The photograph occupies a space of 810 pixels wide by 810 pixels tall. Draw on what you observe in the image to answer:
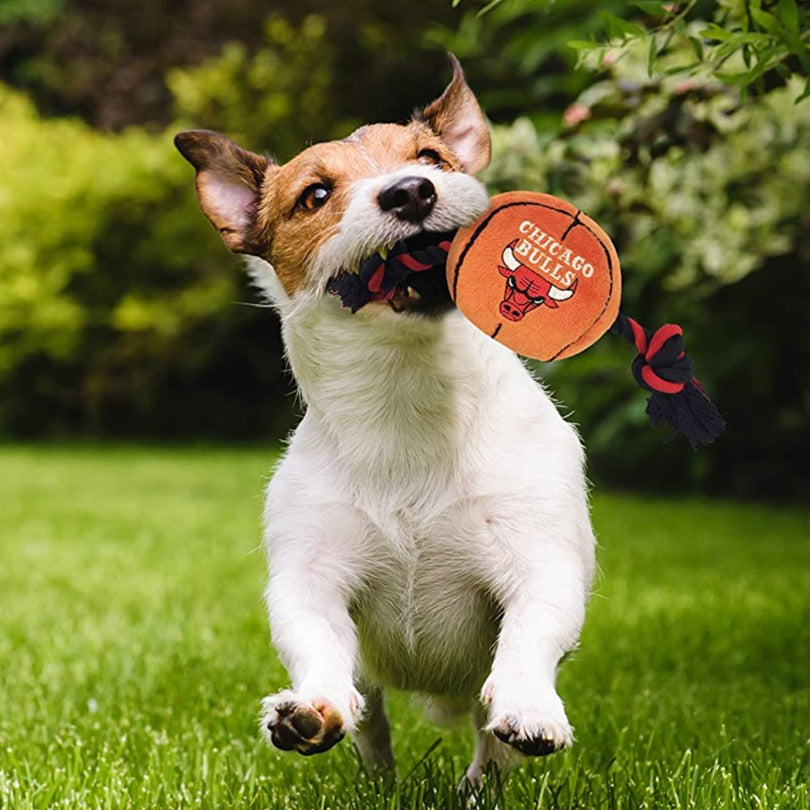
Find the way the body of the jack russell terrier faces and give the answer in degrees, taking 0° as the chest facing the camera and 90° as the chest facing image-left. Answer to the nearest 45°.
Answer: approximately 0°
